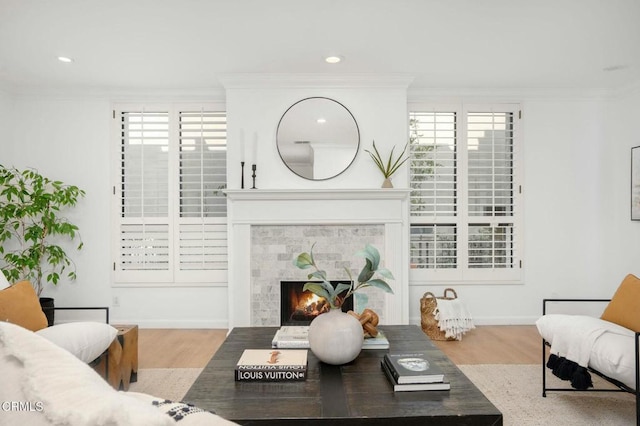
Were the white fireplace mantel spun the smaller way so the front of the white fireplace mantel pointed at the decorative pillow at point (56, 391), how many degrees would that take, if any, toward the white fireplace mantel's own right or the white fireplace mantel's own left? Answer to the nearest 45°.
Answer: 0° — it already faces it

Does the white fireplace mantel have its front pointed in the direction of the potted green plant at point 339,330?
yes

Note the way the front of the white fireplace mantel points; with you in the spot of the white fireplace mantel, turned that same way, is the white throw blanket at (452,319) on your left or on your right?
on your left

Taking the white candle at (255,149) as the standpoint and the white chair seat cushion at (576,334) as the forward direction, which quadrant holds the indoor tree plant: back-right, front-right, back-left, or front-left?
back-right

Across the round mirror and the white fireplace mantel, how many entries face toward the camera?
2

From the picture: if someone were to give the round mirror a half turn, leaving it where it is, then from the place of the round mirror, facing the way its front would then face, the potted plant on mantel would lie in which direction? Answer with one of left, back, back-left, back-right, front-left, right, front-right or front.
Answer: right

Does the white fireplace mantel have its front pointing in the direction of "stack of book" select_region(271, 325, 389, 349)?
yes

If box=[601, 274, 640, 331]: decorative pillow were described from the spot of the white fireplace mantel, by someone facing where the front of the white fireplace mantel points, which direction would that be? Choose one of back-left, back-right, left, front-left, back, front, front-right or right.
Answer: front-left

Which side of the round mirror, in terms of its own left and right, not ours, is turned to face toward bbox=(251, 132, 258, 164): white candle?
right

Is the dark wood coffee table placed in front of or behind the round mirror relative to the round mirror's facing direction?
in front

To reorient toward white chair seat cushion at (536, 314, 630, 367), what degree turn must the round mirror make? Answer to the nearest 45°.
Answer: approximately 45° to its left

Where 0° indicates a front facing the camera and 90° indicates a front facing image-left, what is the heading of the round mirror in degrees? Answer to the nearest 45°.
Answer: approximately 0°

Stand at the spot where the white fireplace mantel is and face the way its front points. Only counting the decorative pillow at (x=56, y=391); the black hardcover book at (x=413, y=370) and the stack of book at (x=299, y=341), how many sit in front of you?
3
